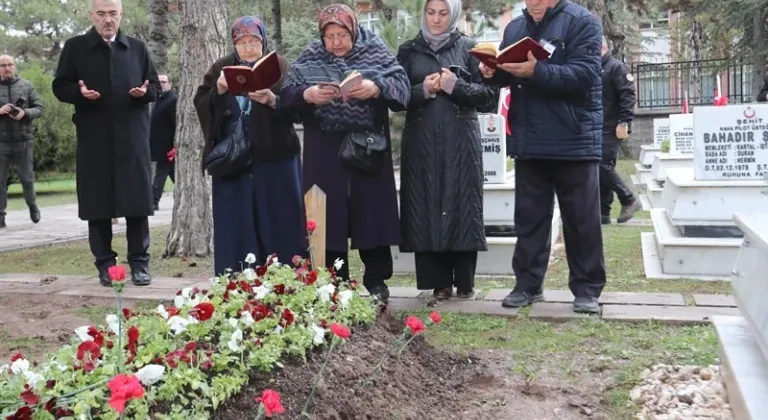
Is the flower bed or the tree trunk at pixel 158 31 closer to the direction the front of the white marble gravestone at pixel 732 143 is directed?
the flower bed

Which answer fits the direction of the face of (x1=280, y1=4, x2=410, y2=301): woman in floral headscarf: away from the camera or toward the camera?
toward the camera

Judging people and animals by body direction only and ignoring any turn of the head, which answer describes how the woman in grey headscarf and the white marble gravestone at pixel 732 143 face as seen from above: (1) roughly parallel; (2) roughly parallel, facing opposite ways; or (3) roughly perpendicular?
roughly parallel

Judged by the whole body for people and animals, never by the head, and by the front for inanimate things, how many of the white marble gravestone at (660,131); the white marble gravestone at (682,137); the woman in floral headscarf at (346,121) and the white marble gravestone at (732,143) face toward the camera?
4

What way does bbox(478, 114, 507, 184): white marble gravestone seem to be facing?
toward the camera

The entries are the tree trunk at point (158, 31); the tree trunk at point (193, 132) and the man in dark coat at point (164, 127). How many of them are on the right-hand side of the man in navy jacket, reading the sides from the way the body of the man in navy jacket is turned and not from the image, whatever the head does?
3

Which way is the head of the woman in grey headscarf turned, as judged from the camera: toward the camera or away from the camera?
toward the camera

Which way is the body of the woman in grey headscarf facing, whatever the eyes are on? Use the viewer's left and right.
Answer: facing the viewer

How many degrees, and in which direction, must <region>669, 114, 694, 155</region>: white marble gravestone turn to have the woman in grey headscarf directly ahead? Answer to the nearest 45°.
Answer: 0° — it already faces them

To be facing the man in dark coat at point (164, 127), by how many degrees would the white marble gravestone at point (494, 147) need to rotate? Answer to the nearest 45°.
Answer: approximately 135° to its right
